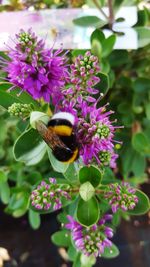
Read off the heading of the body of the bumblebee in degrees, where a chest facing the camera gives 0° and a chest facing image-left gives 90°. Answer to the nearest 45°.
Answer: approximately 315°
